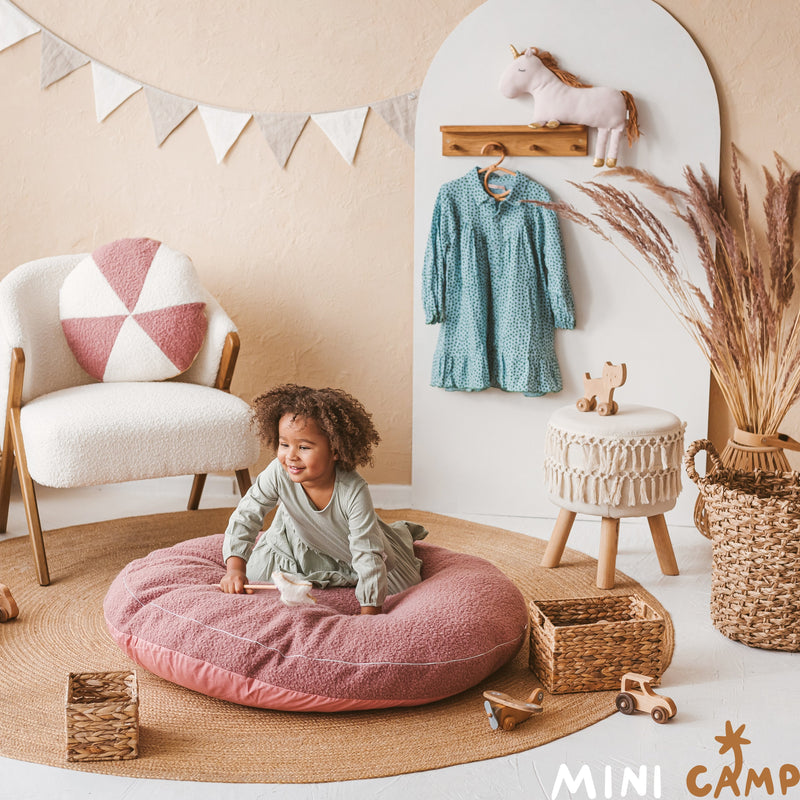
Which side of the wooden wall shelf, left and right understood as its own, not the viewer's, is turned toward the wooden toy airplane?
front

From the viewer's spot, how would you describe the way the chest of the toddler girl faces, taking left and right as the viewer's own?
facing the viewer and to the left of the viewer

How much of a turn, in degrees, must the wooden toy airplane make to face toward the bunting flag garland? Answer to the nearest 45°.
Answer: approximately 90° to its right

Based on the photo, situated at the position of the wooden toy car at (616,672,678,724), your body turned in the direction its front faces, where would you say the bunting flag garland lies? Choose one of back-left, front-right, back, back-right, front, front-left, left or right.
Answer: back

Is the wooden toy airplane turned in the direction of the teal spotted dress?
no

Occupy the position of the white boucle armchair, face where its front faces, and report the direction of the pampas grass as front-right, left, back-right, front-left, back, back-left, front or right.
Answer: front-left

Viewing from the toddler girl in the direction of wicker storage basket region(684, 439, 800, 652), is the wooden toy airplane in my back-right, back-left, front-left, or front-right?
front-right

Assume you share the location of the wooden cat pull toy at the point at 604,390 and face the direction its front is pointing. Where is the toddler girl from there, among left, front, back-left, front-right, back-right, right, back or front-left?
right

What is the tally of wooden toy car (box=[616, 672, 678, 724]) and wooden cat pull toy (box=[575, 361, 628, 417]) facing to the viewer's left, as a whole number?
0

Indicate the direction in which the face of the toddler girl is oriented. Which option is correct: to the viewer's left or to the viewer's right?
to the viewer's left

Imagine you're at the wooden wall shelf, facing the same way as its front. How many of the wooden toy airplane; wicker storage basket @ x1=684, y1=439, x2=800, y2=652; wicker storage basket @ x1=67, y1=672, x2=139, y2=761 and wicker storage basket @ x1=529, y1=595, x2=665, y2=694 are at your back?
0

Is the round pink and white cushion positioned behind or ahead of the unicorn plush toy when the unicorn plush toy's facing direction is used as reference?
ahead

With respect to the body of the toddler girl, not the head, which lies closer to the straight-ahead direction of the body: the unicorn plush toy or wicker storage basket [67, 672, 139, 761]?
the wicker storage basket

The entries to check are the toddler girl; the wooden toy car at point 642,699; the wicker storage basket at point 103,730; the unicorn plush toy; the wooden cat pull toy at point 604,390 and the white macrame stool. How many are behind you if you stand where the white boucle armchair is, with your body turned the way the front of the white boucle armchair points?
0

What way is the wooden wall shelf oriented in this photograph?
toward the camera

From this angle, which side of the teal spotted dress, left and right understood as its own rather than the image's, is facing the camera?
front

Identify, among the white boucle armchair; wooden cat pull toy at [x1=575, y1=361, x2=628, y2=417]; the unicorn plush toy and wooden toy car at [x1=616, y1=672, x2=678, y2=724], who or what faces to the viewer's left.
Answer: the unicorn plush toy
